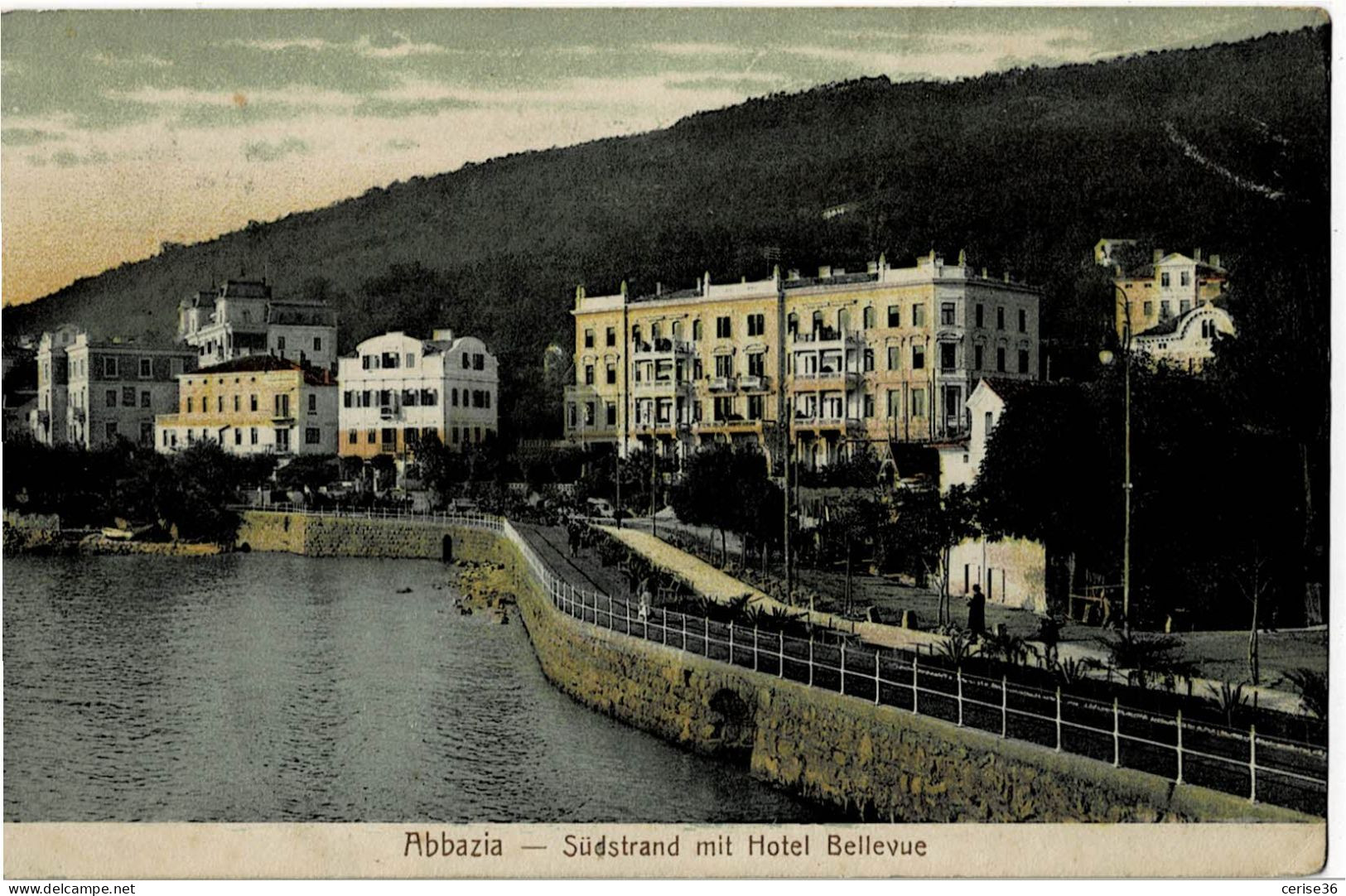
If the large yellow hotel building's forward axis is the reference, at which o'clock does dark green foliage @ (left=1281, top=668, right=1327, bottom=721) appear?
The dark green foliage is roughly at 10 o'clock from the large yellow hotel building.

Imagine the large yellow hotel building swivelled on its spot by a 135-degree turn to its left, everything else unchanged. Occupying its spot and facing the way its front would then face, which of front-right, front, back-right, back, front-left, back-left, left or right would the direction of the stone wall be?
right

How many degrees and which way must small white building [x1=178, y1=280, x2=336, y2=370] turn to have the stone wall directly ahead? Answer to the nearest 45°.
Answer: approximately 45° to its left

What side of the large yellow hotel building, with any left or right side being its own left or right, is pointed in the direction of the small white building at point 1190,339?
left

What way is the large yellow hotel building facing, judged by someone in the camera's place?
facing the viewer and to the left of the viewer

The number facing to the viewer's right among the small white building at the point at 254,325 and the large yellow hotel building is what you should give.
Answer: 0

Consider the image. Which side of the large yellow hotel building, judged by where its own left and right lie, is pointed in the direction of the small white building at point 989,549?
left

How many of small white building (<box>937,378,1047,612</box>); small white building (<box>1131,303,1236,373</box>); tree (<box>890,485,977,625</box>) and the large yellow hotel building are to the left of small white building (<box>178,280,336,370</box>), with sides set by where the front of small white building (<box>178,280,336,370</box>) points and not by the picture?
4
